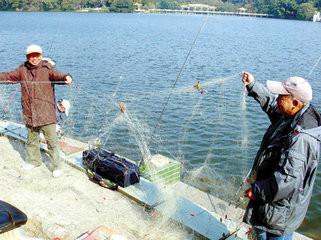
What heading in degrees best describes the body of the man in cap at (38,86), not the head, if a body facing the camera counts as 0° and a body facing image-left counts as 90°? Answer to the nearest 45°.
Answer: approximately 0°

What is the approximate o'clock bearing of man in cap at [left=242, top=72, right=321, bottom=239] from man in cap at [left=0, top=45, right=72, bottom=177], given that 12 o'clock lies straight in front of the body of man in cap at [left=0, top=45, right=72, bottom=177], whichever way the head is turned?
man in cap at [left=242, top=72, right=321, bottom=239] is roughly at 11 o'clock from man in cap at [left=0, top=45, right=72, bottom=177].

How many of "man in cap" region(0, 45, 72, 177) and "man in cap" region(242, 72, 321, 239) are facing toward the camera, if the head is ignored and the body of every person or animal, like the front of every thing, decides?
1

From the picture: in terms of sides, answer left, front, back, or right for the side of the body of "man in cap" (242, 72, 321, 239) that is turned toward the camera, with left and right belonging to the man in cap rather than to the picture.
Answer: left

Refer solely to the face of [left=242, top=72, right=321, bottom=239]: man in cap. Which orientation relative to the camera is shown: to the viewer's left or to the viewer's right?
to the viewer's left
